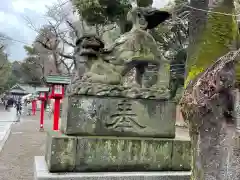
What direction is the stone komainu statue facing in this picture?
to the viewer's left
